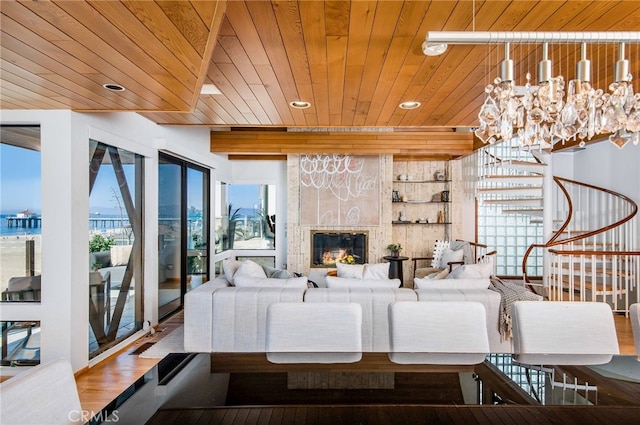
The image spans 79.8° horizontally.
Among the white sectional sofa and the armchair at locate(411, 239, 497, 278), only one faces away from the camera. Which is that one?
the white sectional sofa

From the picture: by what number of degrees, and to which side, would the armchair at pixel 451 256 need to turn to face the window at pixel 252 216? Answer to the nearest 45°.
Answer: approximately 45° to its right

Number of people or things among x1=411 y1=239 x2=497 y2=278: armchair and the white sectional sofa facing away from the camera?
1

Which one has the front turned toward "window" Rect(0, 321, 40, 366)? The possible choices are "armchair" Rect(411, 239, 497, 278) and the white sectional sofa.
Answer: the armchair

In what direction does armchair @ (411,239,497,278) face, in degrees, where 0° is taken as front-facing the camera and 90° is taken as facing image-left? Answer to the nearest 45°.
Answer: approximately 45°

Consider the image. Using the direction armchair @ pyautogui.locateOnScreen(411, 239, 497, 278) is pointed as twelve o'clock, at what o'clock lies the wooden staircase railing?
The wooden staircase railing is roughly at 8 o'clock from the armchair.

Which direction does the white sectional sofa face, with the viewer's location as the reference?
facing away from the viewer
